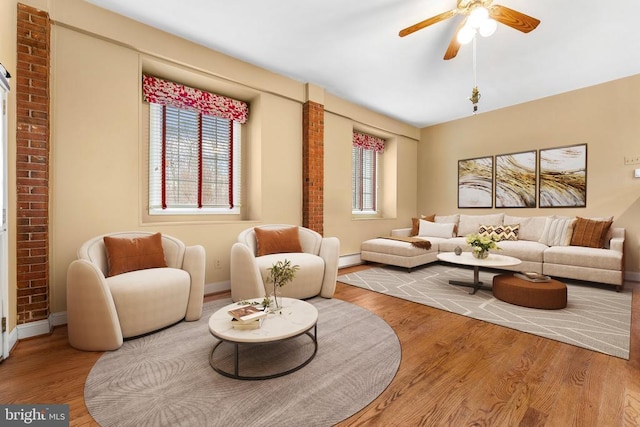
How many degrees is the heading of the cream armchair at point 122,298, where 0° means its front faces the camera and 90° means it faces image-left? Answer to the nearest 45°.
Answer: approximately 315°

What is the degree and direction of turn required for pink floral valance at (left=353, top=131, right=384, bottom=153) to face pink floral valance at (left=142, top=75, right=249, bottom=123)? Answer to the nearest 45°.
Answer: approximately 90° to its right

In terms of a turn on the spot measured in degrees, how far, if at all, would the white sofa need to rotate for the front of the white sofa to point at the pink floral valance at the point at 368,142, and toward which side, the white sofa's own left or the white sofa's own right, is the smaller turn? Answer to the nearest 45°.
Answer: approximately 45° to the white sofa's own right

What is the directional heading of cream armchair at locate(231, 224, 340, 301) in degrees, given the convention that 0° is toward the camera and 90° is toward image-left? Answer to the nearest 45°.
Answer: approximately 0°

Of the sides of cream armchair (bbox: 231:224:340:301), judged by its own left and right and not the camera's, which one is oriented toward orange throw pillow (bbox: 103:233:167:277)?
right

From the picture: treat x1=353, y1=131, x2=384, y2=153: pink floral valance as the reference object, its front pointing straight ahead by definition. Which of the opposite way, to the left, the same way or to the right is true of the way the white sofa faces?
to the right

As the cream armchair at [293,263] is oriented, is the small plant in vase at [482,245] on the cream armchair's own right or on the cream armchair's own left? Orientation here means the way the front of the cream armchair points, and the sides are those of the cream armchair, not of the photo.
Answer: on the cream armchair's own left

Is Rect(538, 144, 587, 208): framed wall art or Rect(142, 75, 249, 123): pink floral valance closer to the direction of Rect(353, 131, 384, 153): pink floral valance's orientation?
the framed wall art

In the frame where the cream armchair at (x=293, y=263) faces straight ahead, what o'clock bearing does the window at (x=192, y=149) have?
The window is roughly at 4 o'clock from the cream armchair.
